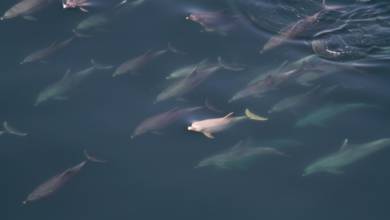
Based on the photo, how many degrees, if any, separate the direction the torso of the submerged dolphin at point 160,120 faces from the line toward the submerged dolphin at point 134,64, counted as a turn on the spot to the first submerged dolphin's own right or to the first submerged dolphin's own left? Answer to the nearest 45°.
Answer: approximately 135° to the first submerged dolphin's own right

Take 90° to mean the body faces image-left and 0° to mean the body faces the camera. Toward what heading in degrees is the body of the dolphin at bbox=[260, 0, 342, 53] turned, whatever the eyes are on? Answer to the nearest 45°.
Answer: approximately 45°

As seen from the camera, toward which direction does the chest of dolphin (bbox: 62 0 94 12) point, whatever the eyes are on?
to the viewer's left

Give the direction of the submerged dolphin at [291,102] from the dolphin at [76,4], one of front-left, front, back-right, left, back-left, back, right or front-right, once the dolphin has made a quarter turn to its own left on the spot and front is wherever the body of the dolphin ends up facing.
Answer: front-left

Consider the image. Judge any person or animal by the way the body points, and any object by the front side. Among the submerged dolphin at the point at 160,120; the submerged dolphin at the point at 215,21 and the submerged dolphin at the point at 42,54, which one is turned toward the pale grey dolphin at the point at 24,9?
the submerged dolphin at the point at 215,21

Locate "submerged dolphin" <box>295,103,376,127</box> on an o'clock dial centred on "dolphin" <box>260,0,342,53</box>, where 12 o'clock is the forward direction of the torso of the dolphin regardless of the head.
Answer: The submerged dolphin is roughly at 10 o'clock from the dolphin.

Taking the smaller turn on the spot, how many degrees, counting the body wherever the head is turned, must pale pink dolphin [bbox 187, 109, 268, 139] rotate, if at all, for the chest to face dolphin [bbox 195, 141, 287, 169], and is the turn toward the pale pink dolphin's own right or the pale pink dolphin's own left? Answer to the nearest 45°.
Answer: approximately 135° to the pale pink dolphin's own left

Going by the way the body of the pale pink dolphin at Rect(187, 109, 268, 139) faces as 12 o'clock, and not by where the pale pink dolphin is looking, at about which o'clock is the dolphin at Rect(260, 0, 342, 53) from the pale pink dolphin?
The dolphin is roughly at 4 o'clock from the pale pink dolphin.

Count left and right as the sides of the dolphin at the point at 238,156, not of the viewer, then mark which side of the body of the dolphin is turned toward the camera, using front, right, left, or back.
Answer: left

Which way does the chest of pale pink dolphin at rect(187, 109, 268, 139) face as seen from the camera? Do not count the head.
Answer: to the viewer's left

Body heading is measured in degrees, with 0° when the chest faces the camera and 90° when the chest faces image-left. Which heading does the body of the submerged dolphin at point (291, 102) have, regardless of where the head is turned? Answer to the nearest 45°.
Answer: approximately 45°

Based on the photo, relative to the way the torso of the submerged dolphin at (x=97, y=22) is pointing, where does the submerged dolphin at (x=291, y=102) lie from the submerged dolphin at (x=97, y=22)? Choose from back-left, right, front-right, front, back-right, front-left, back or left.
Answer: left

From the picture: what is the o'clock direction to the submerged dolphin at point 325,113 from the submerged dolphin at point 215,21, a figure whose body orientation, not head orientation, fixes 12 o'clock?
the submerged dolphin at point 325,113 is roughly at 8 o'clock from the submerged dolphin at point 215,21.

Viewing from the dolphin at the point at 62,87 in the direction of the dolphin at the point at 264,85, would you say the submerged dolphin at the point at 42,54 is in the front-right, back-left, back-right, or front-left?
back-left

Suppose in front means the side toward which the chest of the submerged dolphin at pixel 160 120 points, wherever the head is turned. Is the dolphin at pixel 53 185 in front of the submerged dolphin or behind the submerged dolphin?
in front
